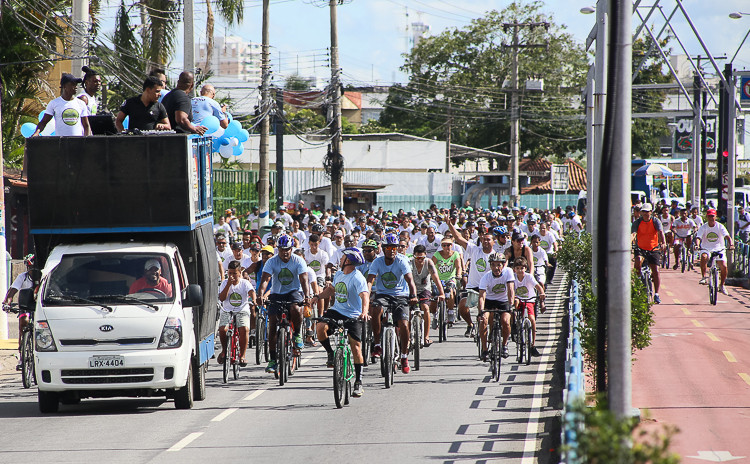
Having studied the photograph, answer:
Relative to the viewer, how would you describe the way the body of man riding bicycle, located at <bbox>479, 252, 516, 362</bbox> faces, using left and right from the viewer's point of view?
facing the viewer

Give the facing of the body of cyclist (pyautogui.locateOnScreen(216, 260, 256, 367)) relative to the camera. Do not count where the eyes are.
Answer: toward the camera

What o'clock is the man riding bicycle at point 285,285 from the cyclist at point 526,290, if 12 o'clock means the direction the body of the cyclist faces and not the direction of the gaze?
The man riding bicycle is roughly at 2 o'clock from the cyclist.

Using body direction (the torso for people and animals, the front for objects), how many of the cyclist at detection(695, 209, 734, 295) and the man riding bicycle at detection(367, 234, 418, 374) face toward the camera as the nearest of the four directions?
2

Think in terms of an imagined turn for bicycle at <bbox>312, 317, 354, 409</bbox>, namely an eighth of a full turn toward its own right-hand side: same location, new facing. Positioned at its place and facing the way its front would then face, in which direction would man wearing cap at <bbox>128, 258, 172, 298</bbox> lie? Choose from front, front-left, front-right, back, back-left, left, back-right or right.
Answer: front-right

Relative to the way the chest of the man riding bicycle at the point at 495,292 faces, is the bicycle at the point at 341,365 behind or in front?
in front

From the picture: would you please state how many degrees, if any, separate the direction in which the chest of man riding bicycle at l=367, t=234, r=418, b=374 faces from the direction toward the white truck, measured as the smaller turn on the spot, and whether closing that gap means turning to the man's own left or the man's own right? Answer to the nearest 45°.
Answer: approximately 45° to the man's own right

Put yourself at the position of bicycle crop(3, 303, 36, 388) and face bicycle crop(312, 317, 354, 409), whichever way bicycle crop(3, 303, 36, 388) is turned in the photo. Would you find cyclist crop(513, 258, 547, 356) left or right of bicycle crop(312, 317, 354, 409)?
left

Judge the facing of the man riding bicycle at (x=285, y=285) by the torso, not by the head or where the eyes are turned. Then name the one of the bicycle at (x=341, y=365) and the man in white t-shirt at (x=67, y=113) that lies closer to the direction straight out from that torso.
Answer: the bicycle

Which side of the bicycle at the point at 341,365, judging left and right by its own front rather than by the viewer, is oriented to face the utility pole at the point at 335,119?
back

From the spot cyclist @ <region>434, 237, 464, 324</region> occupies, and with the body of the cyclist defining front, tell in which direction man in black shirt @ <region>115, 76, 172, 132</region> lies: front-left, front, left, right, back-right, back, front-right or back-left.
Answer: front-right

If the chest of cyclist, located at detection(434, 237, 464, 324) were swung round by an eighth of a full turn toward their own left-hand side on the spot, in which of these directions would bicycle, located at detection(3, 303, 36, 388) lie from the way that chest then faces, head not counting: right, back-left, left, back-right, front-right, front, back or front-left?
right

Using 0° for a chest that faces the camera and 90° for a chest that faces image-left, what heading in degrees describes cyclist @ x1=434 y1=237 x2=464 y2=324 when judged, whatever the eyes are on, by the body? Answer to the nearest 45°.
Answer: approximately 0°

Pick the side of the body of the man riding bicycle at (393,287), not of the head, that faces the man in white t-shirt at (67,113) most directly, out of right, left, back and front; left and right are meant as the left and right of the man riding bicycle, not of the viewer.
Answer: right

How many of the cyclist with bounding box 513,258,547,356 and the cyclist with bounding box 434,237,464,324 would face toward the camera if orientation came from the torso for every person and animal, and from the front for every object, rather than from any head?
2

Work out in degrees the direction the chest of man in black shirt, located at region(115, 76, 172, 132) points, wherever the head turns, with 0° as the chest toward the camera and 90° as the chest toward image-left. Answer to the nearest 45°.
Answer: approximately 315°

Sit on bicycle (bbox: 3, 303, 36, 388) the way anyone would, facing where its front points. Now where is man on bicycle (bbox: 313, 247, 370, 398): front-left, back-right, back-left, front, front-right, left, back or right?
front-left

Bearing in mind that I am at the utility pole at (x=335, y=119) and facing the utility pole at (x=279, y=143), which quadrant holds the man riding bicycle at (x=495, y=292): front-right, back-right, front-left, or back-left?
back-left
